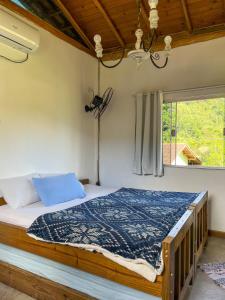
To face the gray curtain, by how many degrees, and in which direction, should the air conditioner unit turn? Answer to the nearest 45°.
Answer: approximately 45° to its left

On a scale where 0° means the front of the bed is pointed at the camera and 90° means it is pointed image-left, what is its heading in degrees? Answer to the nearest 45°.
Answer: approximately 315°

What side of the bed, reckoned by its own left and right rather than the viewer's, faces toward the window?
left

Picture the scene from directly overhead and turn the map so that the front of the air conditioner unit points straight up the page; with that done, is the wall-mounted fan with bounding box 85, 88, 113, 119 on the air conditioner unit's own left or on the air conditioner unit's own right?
on the air conditioner unit's own left

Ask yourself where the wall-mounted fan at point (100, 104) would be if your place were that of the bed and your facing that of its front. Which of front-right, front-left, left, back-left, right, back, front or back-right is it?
back-left

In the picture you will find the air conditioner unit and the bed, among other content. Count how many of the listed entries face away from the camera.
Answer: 0

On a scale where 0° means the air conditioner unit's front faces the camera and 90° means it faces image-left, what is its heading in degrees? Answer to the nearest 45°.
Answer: approximately 315°
